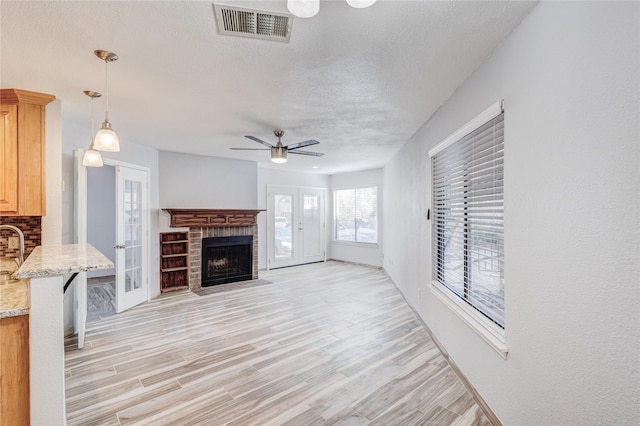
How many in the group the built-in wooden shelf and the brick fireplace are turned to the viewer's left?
0

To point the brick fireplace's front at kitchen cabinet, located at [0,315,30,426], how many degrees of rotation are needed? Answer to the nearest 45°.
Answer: approximately 45° to its right

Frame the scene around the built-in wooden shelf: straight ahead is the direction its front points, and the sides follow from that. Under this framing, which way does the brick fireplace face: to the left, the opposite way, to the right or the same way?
the same way

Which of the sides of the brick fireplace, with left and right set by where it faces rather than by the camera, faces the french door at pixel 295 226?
left

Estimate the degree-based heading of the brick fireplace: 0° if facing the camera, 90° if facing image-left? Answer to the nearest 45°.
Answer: approximately 315°

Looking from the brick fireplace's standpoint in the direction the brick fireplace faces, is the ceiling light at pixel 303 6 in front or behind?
in front

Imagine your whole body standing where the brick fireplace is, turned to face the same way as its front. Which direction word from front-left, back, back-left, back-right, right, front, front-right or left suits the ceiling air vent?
front-right

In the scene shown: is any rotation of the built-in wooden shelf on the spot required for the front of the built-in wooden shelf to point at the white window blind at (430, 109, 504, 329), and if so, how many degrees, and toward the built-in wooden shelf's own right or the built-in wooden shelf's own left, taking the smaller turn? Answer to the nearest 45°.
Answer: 0° — it already faces it

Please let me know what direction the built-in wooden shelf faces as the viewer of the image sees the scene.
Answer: facing the viewer and to the right of the viewer
